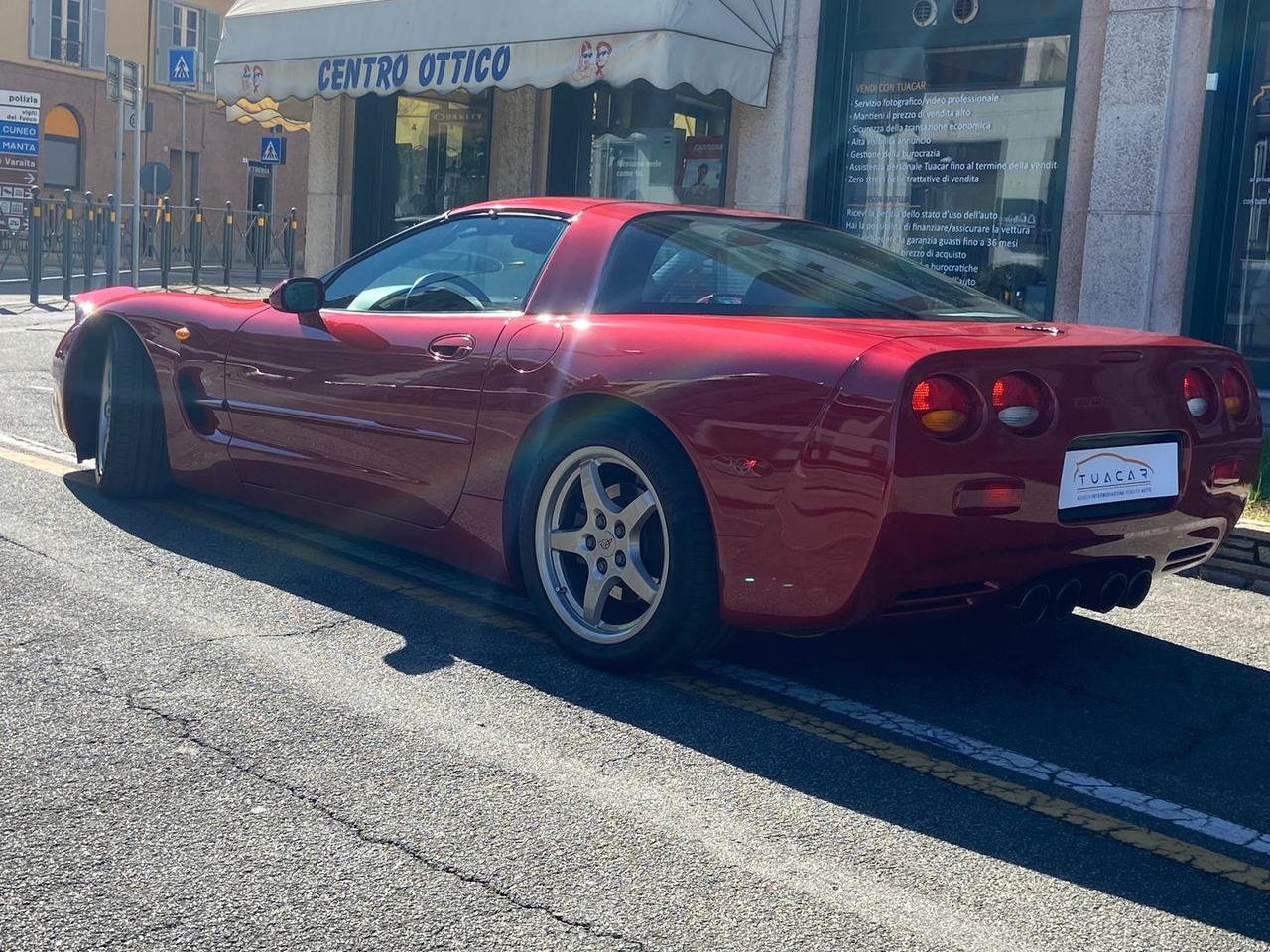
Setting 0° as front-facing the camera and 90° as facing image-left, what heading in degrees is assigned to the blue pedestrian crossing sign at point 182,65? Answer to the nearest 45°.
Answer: approximately 0°

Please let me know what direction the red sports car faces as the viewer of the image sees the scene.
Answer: facing away from the viewer and to the left of the viewer

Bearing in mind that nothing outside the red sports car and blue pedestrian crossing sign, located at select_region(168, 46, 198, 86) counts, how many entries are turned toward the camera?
1

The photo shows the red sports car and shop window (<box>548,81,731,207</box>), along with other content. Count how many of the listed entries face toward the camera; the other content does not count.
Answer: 1

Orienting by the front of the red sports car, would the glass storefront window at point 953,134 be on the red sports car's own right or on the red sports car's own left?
on the red sports car's own right

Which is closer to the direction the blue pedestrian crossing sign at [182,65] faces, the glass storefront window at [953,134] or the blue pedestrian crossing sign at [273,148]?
the glass storefront window

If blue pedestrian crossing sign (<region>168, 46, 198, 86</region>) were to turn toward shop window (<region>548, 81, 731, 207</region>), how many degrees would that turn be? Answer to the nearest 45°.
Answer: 0° — it already faces it

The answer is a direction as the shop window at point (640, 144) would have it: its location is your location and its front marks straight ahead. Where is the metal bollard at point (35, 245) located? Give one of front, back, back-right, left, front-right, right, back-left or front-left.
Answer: back-right

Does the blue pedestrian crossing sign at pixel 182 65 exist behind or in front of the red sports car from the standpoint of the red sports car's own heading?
in front

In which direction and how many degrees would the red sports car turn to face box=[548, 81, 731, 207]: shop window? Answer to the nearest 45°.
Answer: approximately 45° to its right
